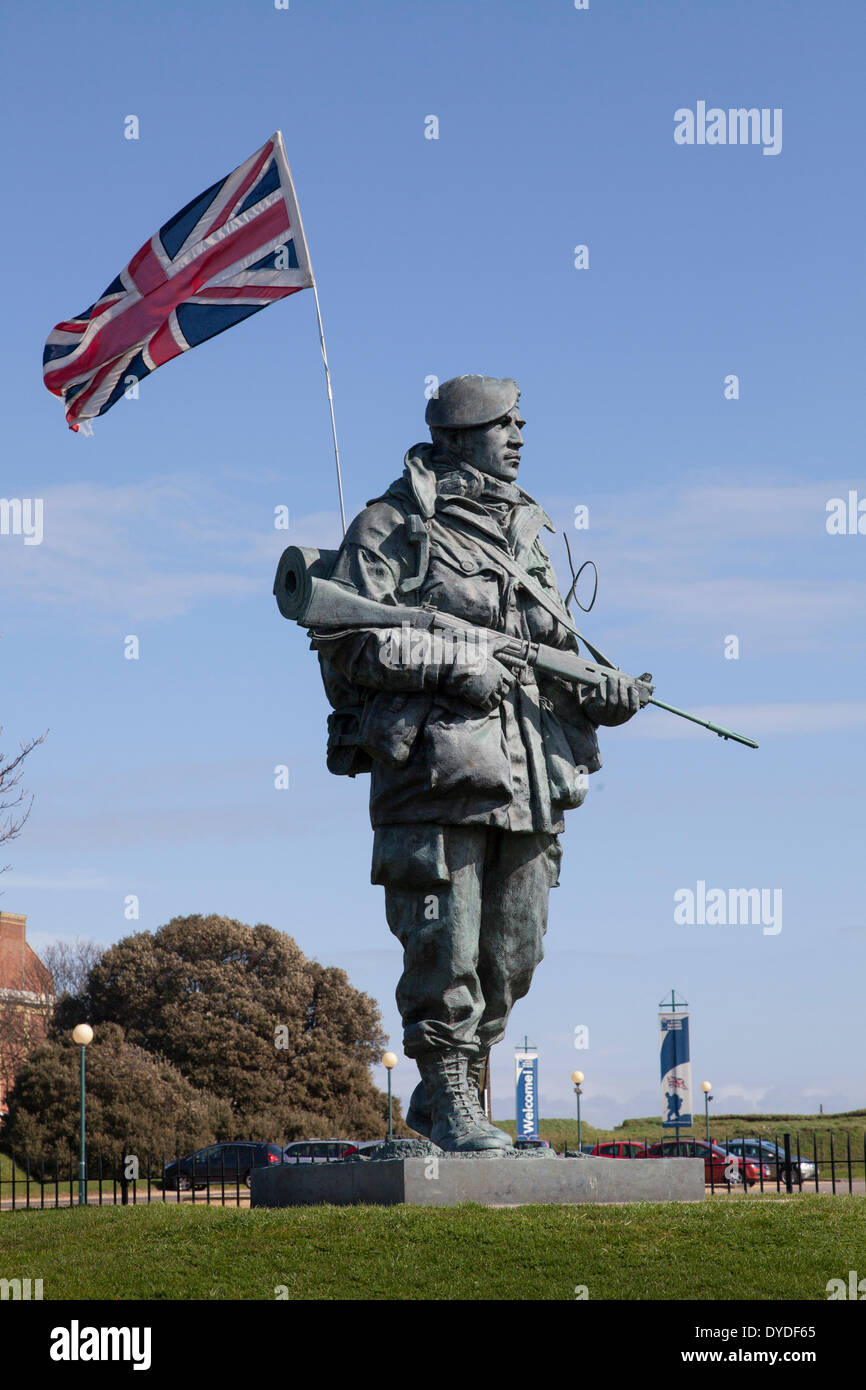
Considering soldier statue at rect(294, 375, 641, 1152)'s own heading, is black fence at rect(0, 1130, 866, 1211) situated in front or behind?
behind

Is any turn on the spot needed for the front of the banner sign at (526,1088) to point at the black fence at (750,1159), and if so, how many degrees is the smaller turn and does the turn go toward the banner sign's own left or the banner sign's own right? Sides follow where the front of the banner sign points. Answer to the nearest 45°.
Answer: approximately 90° to the banner sign's own left

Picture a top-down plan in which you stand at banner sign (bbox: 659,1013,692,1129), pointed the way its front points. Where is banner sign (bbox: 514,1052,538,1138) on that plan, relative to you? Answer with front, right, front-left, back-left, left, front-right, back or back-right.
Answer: right

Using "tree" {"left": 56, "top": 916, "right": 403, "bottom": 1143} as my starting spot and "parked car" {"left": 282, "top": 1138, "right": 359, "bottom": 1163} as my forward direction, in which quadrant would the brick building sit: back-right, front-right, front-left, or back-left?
back-right

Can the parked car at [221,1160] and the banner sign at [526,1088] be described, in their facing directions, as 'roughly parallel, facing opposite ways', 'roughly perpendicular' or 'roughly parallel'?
roughly perpendicular

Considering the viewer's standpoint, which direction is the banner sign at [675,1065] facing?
facing the viewer

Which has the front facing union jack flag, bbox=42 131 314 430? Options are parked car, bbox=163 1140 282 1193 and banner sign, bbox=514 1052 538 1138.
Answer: the banner sign

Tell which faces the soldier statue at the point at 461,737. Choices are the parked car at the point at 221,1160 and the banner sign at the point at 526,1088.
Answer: the banner sign

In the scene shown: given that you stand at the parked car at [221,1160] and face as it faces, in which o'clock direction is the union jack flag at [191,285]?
The union jack flag is roughly at 9 o'clock from the parked car.

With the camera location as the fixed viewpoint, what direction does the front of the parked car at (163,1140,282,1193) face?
facing to the left of the viewer

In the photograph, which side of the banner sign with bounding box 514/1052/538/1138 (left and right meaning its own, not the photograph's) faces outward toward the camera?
front

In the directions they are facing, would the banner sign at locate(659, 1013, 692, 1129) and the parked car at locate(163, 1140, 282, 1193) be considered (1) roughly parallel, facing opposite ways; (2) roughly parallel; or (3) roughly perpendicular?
roughly perpendicular

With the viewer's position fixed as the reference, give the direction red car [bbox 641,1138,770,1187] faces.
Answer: facing the viewer and to the right of the viewer
